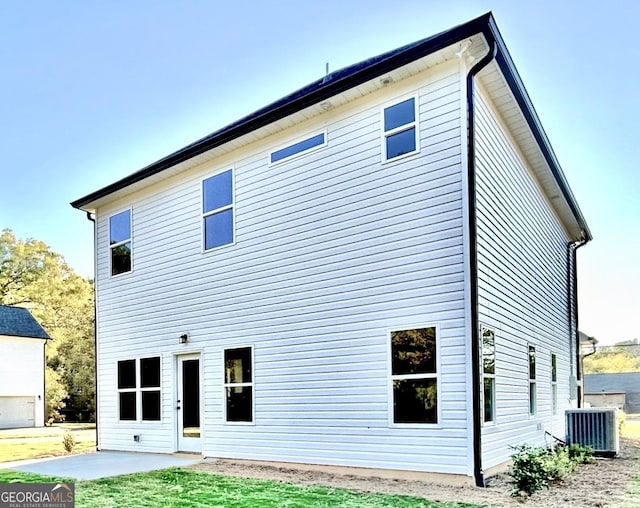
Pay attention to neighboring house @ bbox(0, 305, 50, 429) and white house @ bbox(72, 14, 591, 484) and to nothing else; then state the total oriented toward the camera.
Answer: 1

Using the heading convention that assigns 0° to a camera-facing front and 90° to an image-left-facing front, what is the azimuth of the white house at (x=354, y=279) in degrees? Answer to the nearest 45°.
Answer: approximately 225°

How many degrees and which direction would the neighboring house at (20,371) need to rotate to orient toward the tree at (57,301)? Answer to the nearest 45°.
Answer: approximately 180°

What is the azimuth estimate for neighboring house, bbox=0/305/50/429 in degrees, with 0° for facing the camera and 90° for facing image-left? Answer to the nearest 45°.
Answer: approximately 0°

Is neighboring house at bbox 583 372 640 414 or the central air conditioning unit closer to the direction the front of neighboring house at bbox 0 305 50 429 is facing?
the central air conditioning unit
